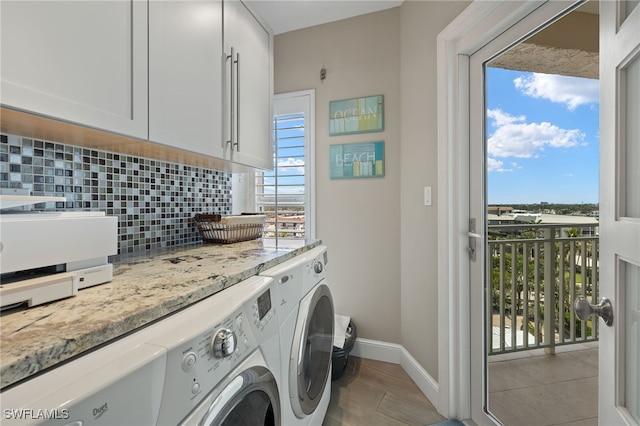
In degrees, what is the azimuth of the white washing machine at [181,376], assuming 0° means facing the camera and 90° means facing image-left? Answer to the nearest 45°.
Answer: approximately 315°

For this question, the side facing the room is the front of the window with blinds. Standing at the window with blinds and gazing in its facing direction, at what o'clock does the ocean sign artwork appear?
The ocean sign artwork is roughly at 10 o'clock from the window with blinds.

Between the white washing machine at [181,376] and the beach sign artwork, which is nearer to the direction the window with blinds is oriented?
the white washing machine

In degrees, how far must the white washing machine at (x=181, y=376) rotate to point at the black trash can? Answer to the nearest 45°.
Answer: approximately 90° to its left

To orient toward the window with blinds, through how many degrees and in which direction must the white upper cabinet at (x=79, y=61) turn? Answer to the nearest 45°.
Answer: approximately 90° to its left

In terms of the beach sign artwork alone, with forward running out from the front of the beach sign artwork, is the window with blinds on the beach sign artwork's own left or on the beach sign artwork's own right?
on the beach sign artwork's own right

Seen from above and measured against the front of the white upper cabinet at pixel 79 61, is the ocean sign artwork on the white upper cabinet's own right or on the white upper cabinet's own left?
on the white upper cabinet's own left

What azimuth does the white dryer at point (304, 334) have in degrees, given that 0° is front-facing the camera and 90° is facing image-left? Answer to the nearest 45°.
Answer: approximately 315°

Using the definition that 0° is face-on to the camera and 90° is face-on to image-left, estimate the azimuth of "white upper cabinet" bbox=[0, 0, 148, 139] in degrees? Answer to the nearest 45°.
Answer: approximately 315°

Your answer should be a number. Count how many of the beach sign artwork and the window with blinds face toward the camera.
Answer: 2

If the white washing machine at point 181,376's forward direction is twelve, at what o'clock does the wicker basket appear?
The wicker basket is roughly at 8 o'clock from the white washing machine.

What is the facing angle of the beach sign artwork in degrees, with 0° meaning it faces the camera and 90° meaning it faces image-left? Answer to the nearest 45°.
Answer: approximately 0°

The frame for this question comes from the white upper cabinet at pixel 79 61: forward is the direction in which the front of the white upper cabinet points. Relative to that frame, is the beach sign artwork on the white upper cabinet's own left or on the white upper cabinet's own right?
on the white upper cabinet's own left

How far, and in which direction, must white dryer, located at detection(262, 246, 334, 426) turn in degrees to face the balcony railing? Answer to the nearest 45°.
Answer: approximately 45° to its left
